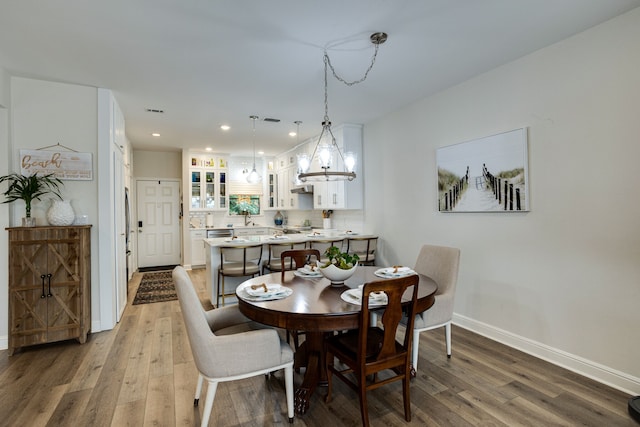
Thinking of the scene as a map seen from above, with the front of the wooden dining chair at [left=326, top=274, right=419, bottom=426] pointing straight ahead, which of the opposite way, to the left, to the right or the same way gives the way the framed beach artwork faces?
to the left

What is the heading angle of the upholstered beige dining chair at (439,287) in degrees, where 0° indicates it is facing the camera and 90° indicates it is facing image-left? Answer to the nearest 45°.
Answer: approximately 45°

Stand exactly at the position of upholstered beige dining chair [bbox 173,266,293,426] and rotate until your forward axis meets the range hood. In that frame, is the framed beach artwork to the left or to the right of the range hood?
right

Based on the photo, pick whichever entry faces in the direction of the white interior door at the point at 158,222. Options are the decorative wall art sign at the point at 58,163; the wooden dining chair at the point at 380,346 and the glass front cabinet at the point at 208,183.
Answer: the wooden dining chair

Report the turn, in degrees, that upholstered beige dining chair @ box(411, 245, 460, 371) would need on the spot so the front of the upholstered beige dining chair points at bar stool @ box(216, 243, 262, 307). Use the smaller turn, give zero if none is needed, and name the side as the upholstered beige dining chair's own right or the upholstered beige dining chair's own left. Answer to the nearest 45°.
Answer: approximately 45° to the upholstered beige dining chair's own right

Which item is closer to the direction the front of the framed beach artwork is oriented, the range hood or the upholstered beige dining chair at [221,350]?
the upholstered beige dining chair

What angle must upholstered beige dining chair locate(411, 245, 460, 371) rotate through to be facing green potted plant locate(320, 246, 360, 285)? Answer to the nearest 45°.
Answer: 0° — it already faces it

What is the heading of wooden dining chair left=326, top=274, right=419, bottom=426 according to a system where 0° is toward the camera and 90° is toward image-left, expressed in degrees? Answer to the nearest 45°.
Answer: approximately 135°

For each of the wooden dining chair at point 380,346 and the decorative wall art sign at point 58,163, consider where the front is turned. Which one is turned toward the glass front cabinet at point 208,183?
the wooden dining chair

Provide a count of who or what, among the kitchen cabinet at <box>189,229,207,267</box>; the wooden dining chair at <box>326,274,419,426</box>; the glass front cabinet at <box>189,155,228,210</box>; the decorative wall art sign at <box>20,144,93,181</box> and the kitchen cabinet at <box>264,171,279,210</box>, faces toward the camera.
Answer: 4

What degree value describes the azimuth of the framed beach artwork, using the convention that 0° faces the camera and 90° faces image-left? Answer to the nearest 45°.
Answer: approximately 45°

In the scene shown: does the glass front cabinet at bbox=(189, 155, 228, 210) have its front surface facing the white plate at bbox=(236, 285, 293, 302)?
yes

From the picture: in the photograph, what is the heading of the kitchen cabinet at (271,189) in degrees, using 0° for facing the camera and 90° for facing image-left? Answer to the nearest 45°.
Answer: approximately 0°
